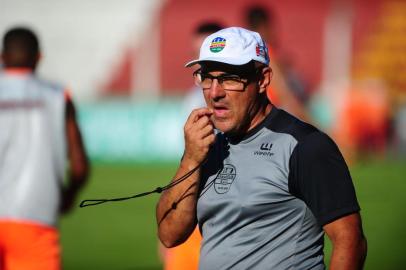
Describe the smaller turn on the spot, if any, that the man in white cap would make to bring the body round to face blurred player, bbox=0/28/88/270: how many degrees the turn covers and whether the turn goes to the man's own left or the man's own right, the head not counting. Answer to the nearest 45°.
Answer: approximately 90° to the man's own right

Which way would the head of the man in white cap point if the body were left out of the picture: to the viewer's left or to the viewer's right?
to the viewer's left

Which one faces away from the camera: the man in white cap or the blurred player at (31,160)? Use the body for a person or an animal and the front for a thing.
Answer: the blurred player

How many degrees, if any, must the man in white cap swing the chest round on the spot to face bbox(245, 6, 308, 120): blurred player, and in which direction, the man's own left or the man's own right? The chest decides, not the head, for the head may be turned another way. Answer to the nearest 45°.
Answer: approximately 135° to the man's own right

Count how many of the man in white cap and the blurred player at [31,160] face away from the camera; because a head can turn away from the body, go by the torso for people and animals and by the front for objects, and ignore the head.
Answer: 1

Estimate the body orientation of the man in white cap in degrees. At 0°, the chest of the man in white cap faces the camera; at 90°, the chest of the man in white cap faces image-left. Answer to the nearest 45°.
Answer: approximately 45°

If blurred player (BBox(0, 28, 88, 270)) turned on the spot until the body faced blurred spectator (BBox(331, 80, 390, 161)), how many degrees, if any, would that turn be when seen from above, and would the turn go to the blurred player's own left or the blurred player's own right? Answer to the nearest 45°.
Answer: approximately 45° to the blurred player's own right

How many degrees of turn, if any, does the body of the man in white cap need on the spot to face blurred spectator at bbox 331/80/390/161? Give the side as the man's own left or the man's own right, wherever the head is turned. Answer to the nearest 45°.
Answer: approximately 135° to the man's own right

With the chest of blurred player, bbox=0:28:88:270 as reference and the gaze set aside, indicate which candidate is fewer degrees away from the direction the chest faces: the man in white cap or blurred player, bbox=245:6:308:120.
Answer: the blurred player, bbox=245:6:308:120

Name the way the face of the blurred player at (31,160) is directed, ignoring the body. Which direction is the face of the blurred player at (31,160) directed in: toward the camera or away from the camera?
away from the camera

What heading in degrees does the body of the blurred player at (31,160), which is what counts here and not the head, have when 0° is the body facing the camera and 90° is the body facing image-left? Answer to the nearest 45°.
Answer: approximately 180°
